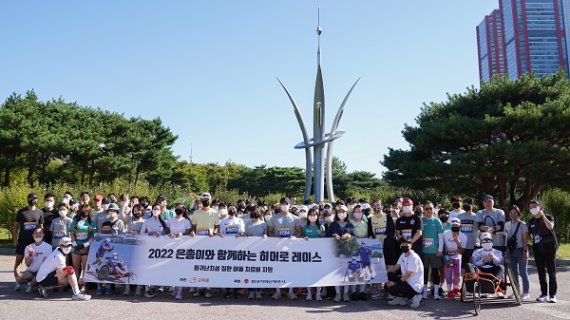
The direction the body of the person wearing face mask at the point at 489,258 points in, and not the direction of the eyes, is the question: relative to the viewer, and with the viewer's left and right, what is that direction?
facing the viewer

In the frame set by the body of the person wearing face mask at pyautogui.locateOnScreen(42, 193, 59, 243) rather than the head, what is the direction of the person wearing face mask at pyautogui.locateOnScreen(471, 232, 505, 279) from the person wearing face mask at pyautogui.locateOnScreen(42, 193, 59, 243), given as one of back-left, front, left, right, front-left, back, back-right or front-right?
front-left

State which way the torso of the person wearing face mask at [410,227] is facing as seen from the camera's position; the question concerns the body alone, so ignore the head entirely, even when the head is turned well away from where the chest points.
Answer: toward the camera

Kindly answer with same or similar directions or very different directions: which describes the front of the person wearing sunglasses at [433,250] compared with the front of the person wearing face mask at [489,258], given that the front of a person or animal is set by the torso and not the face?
same or similar directions

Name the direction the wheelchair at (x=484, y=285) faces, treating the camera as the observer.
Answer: facing the viewer and to the left of the viewer

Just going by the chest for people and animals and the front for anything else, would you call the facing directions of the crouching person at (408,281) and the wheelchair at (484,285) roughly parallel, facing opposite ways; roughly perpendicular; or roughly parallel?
roughly parallel

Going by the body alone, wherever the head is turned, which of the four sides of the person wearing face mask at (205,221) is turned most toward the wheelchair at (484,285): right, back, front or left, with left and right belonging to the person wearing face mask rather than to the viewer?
left

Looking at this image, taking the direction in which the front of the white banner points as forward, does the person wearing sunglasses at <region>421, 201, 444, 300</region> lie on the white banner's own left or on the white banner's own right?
on the white banner's own left

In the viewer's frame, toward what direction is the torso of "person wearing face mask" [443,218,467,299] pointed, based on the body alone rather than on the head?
toward the camera

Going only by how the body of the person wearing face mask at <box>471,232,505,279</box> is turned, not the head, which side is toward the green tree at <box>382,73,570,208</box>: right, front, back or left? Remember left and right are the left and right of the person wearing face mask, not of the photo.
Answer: back

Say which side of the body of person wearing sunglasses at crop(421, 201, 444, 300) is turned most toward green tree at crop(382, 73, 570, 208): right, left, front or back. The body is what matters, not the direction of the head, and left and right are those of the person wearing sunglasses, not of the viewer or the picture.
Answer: back

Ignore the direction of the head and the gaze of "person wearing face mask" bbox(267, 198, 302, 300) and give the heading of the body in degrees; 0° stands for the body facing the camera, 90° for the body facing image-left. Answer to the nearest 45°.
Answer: approximately 0°

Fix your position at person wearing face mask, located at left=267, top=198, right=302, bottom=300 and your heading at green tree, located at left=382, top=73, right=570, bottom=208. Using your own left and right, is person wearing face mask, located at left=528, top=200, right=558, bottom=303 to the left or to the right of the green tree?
right

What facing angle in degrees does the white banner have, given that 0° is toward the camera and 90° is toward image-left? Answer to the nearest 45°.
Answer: approximately 0°

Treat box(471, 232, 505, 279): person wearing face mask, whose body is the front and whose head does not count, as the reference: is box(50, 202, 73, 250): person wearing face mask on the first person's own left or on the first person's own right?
on the first person's own right
